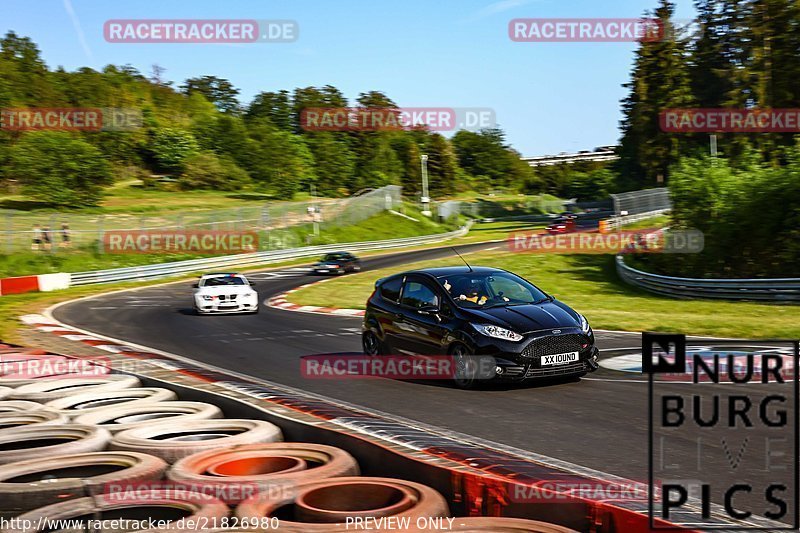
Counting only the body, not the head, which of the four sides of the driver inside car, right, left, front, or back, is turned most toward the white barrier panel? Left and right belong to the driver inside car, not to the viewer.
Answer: back

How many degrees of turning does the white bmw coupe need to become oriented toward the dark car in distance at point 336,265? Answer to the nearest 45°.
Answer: approximately 180°

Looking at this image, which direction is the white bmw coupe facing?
toward the camera

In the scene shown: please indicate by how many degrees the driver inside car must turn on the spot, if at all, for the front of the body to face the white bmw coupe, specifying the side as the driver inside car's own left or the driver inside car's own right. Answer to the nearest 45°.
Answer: approximately 180°

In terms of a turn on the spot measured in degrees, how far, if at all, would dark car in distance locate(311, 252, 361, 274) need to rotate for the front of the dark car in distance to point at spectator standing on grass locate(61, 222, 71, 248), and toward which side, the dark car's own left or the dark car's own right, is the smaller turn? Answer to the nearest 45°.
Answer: approximately 45° to the dark car's own right

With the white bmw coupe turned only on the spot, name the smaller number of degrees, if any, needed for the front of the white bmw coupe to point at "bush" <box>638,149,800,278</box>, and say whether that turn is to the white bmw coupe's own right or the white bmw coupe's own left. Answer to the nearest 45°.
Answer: approximately 90° to the white bmw coupe's own left

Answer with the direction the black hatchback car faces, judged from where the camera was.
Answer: facing the viewer and to the right of the viewer

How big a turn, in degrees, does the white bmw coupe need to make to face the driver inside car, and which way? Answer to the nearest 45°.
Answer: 0° — it already faces them

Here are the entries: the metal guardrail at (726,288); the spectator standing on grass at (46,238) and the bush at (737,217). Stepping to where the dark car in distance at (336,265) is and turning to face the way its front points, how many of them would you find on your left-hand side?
2

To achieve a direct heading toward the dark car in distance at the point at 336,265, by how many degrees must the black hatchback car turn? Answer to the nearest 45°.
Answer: approximately 135° to its left

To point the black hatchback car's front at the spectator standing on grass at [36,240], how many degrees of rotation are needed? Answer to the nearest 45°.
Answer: approximately 180°

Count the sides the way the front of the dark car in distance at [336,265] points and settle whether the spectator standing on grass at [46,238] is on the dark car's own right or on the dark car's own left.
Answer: on the dark car's own right

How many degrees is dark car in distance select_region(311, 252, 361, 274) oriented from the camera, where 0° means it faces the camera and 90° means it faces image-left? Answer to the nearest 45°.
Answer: approximately 45°
